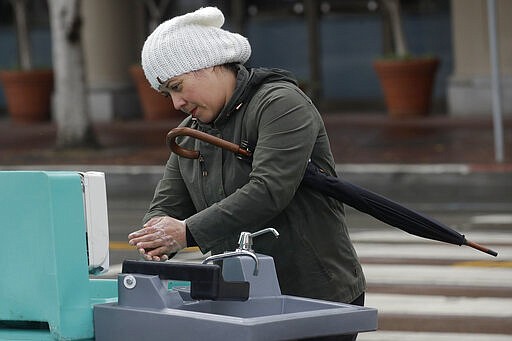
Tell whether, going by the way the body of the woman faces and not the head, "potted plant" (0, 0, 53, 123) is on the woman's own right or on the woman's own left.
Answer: on the woman's own right

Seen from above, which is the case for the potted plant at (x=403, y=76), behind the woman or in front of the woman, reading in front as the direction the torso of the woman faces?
behind

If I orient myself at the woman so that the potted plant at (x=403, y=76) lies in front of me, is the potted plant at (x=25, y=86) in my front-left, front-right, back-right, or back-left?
front-left

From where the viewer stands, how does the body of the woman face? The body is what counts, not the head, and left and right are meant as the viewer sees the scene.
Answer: facing the viewer and to the left of the viewer

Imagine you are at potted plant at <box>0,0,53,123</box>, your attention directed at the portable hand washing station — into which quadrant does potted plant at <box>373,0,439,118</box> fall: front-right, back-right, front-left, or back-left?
front-left

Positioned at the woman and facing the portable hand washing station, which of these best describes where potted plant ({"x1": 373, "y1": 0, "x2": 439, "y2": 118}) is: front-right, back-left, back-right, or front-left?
back-right

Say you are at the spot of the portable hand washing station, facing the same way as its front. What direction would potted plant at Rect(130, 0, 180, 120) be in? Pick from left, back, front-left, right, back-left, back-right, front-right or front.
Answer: left

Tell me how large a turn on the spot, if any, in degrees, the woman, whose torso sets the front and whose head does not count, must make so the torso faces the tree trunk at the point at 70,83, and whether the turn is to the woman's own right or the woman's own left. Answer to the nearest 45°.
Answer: approximately 135° to the woman's own right

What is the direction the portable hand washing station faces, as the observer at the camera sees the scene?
facing to the right of the viewer

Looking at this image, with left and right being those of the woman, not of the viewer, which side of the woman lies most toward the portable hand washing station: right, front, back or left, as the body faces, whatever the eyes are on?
front

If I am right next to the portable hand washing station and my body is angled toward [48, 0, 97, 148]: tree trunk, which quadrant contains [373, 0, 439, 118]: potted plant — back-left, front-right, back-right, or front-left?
front-right

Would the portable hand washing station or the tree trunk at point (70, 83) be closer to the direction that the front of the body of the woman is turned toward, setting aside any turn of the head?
the portable hand washing station

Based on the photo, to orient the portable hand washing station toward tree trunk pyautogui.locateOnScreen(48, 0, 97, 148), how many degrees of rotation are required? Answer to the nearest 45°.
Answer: approximately 90° to its left

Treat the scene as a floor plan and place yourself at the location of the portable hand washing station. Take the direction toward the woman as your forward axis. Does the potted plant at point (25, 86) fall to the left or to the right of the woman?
left
